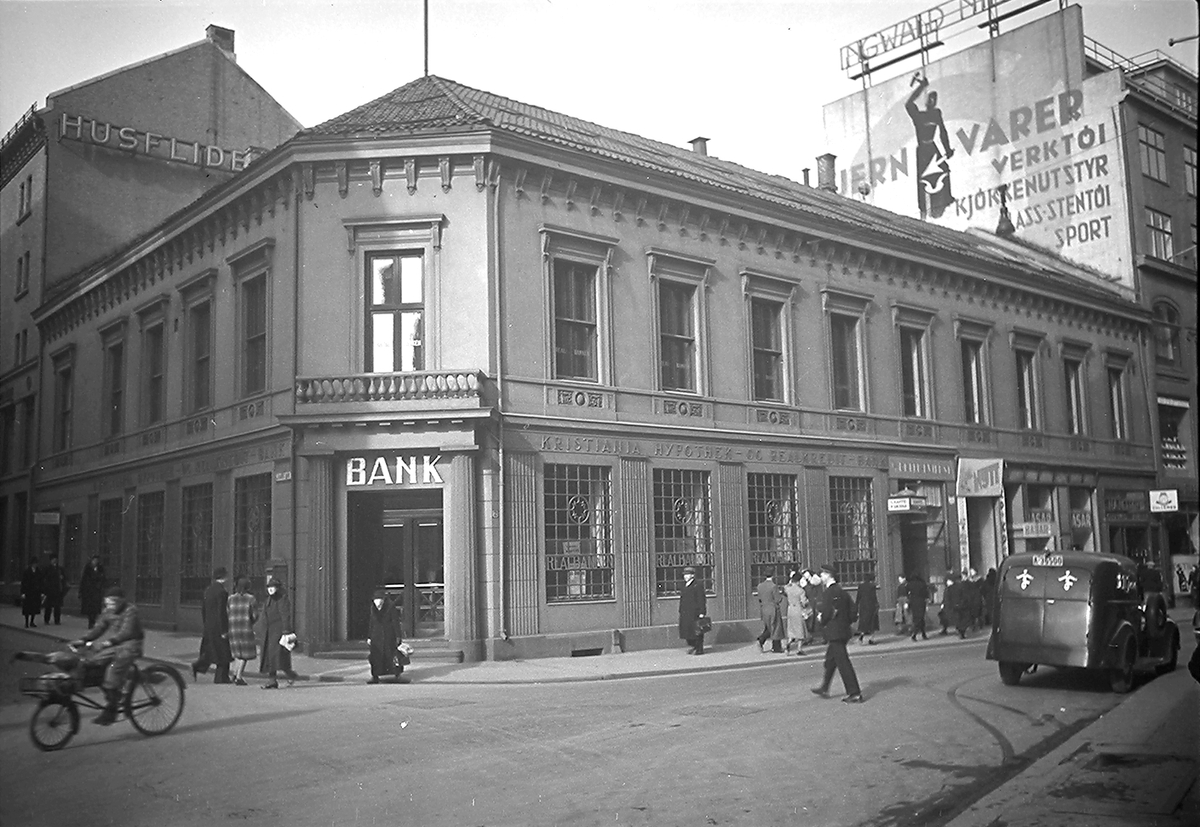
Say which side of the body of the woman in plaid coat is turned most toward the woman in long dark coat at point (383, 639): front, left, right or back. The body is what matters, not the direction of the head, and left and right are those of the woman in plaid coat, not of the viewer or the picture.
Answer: right

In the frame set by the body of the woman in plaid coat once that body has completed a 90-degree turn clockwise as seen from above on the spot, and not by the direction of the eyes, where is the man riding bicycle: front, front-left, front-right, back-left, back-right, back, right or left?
right

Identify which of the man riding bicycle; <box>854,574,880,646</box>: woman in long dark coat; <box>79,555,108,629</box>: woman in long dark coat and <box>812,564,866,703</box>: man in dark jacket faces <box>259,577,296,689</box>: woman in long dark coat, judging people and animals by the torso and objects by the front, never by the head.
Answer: the man in dark jacket

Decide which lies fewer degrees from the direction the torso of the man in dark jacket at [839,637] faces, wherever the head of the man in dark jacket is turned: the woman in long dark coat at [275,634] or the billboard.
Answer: the woman in long dark coat

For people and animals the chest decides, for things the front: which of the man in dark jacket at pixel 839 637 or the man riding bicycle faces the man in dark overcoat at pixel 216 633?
the man in dark jacket at pixel 839 637

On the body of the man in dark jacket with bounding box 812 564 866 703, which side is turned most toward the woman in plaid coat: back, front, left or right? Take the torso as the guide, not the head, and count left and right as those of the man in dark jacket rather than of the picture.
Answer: front

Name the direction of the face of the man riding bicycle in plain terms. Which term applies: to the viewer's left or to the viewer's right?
to the viewer's left

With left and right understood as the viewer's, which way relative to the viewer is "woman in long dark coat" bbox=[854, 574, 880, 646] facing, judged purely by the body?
facing away from the viewer

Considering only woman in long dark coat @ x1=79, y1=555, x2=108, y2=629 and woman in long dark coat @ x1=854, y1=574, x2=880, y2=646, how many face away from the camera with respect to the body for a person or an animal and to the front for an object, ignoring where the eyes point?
1

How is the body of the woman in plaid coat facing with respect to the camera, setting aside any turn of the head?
away from the camera
